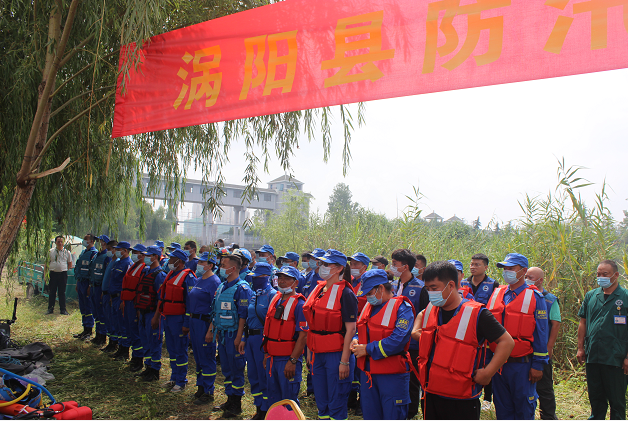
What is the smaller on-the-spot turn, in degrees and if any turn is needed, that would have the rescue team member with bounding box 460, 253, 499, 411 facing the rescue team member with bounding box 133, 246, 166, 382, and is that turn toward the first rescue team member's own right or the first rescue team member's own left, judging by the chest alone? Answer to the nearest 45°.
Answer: approximately 45° to the first rescue team member's own right

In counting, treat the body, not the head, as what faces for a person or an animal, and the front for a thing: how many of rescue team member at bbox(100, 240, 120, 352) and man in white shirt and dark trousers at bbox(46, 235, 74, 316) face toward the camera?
1

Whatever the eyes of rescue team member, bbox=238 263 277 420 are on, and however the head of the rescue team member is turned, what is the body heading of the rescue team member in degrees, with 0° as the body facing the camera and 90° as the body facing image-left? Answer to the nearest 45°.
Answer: approximately 45°

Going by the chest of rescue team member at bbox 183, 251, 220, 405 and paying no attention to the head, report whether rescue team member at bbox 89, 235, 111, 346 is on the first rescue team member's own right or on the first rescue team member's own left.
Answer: on the first rescue team member's own right

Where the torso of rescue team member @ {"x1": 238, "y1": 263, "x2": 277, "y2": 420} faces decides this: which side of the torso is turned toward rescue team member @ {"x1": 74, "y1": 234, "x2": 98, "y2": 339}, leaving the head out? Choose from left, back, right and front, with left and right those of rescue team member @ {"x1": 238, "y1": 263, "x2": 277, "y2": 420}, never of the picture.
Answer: right

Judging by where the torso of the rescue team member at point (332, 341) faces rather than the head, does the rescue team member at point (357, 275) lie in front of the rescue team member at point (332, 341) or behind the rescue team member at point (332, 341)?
behind
